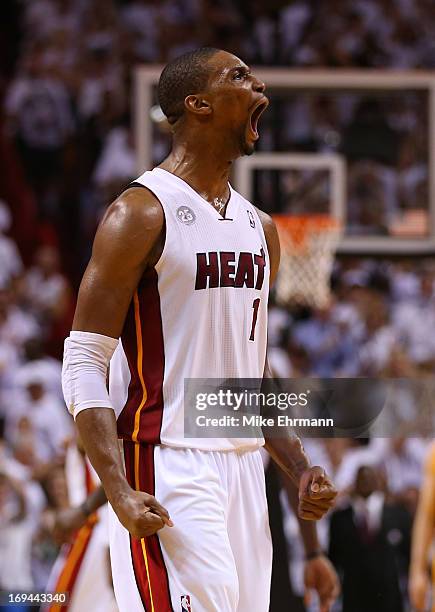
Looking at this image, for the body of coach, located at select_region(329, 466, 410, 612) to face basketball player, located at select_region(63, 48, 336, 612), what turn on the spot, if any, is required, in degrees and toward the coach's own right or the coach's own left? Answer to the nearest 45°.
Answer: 0° — they already face them

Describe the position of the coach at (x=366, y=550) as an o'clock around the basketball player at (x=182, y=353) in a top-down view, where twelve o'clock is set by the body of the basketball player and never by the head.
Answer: The coach is roughly at 8 o'clock from the basketball player.

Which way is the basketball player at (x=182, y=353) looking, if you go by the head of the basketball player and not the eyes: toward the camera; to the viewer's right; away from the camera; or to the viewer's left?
to the viewer's right

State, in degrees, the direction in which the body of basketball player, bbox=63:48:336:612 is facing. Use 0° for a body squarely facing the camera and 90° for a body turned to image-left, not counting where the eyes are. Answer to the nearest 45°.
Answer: approximately 315°

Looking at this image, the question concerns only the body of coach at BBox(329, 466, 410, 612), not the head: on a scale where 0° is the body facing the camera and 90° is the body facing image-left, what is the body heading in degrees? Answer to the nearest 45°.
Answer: approximately 0°
